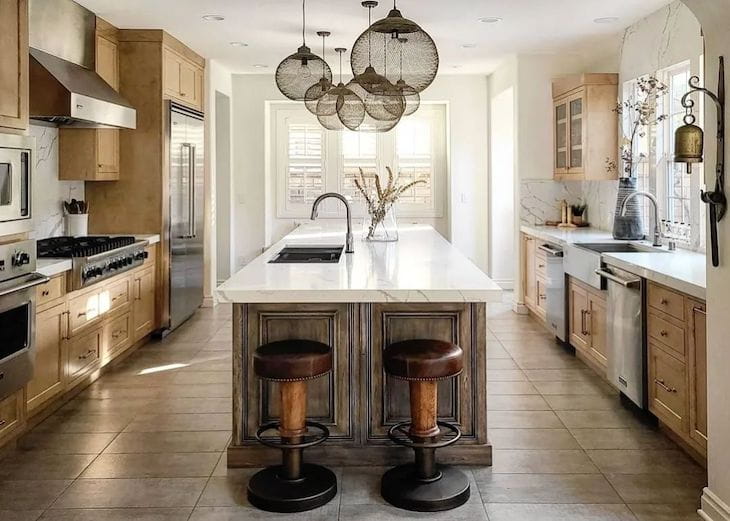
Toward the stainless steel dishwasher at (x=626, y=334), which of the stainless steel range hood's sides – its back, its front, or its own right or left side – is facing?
front

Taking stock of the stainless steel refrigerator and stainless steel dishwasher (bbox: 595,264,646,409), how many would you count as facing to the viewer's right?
1

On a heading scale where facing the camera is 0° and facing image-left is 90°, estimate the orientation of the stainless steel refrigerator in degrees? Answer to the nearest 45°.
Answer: approximately 270°

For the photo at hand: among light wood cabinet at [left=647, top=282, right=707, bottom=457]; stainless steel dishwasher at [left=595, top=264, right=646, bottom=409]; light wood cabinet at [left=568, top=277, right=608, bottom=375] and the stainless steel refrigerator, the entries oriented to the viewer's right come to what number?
1

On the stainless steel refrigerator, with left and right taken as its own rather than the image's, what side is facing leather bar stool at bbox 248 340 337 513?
right

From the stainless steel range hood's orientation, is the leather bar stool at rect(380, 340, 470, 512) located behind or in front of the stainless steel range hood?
in front

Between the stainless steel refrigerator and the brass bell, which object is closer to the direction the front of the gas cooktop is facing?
the brass bell

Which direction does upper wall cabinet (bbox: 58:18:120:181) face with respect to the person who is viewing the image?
facing the viewer and to the right of the viewer

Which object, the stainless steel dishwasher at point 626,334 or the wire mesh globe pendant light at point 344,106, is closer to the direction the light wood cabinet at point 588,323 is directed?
the wire mesh globe pendant light

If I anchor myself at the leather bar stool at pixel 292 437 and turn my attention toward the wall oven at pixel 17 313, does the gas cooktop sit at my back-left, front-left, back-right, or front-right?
front-right

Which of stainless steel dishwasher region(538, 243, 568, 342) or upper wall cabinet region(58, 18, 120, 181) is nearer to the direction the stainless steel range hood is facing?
the stainless steel dishwasher

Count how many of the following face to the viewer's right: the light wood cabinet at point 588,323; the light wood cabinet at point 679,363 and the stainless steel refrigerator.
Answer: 1

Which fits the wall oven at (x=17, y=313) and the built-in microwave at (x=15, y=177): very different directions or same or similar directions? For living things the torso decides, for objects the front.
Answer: same or similar directions
